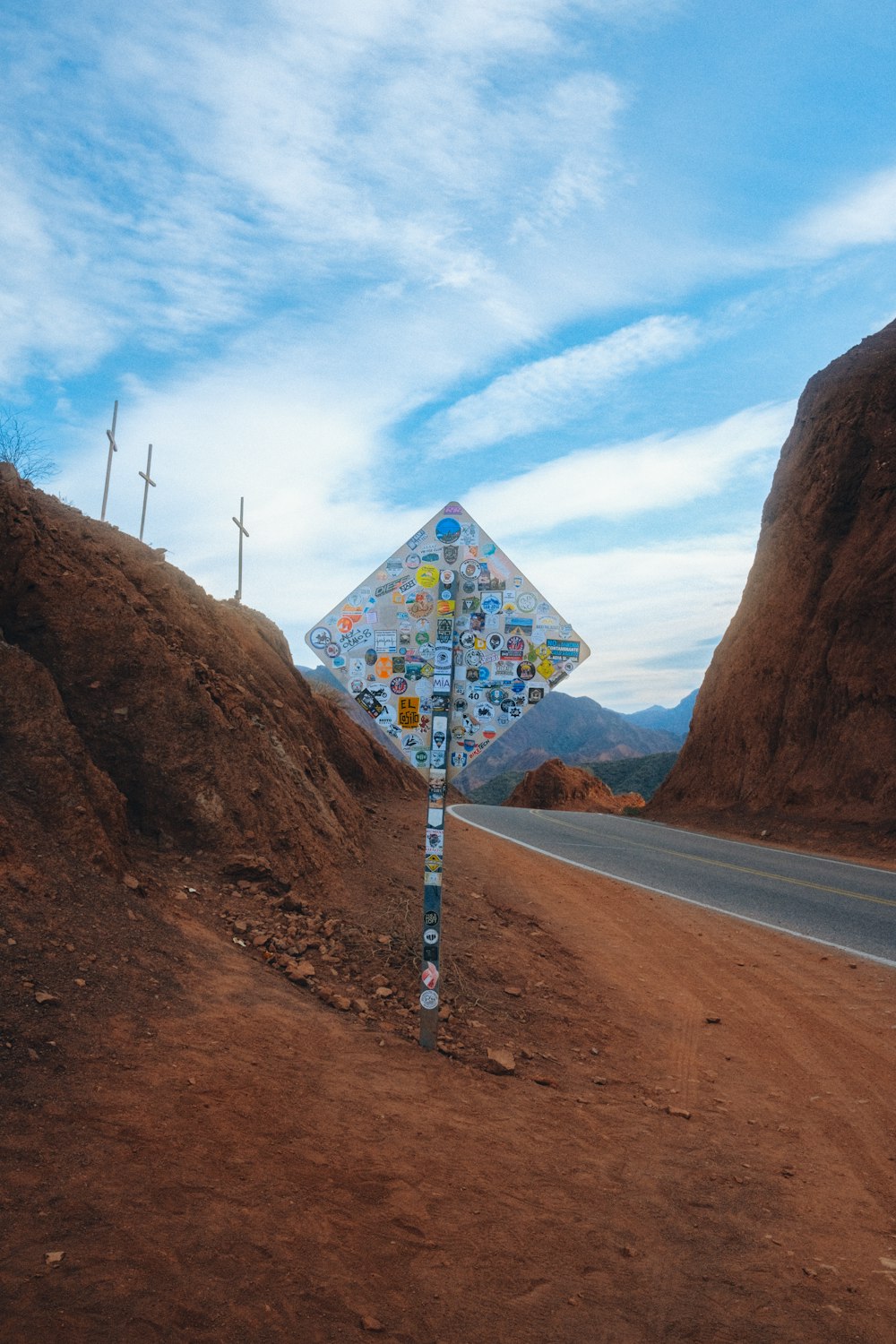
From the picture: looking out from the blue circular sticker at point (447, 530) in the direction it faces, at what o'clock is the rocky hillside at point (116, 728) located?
The rocky hillside is roughly at 4 o'clock from the blue circular sticker.

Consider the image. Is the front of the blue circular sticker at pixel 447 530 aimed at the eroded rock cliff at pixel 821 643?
no

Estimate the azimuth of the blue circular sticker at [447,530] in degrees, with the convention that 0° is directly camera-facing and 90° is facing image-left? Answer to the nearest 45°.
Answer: approximately 0°
